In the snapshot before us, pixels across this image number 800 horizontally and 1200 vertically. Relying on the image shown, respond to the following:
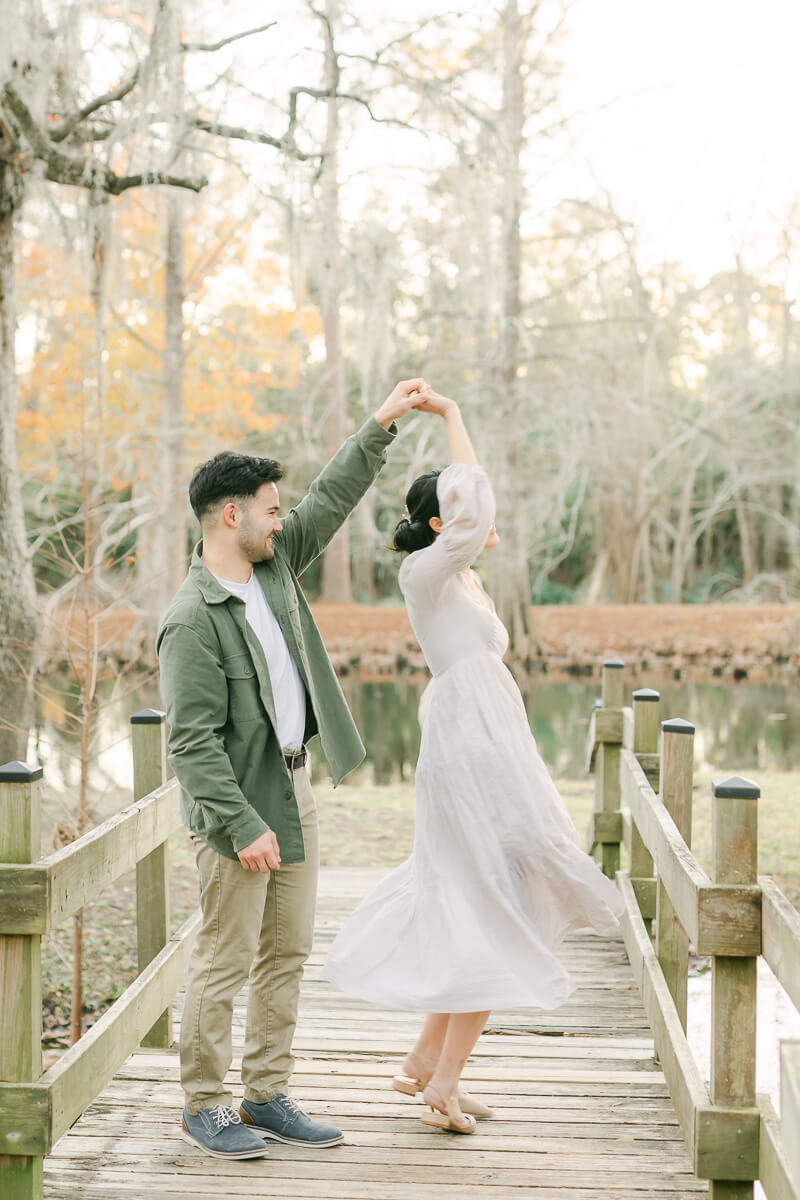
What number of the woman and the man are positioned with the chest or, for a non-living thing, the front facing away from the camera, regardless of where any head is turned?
0

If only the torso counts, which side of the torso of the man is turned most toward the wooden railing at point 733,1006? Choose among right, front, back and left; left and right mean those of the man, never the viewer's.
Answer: front

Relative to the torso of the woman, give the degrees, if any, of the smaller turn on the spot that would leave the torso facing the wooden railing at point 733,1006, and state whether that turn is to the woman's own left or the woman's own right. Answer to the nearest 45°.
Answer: approximately 45° to the woman's own right

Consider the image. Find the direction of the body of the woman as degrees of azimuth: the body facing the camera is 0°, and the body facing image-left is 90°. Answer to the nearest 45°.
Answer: approximately 270°

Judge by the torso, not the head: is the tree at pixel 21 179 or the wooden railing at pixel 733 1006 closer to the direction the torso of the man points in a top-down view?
the wooden railing

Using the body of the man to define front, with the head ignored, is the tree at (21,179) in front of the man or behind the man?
behind

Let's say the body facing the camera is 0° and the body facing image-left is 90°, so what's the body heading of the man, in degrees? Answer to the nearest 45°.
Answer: approximately 315°

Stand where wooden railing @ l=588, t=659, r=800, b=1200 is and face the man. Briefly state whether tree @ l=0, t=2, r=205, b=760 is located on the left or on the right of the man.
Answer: right

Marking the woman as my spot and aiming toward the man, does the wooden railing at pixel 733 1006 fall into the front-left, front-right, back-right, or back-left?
back-left

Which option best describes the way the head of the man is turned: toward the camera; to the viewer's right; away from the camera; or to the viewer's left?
to the viewer's right
